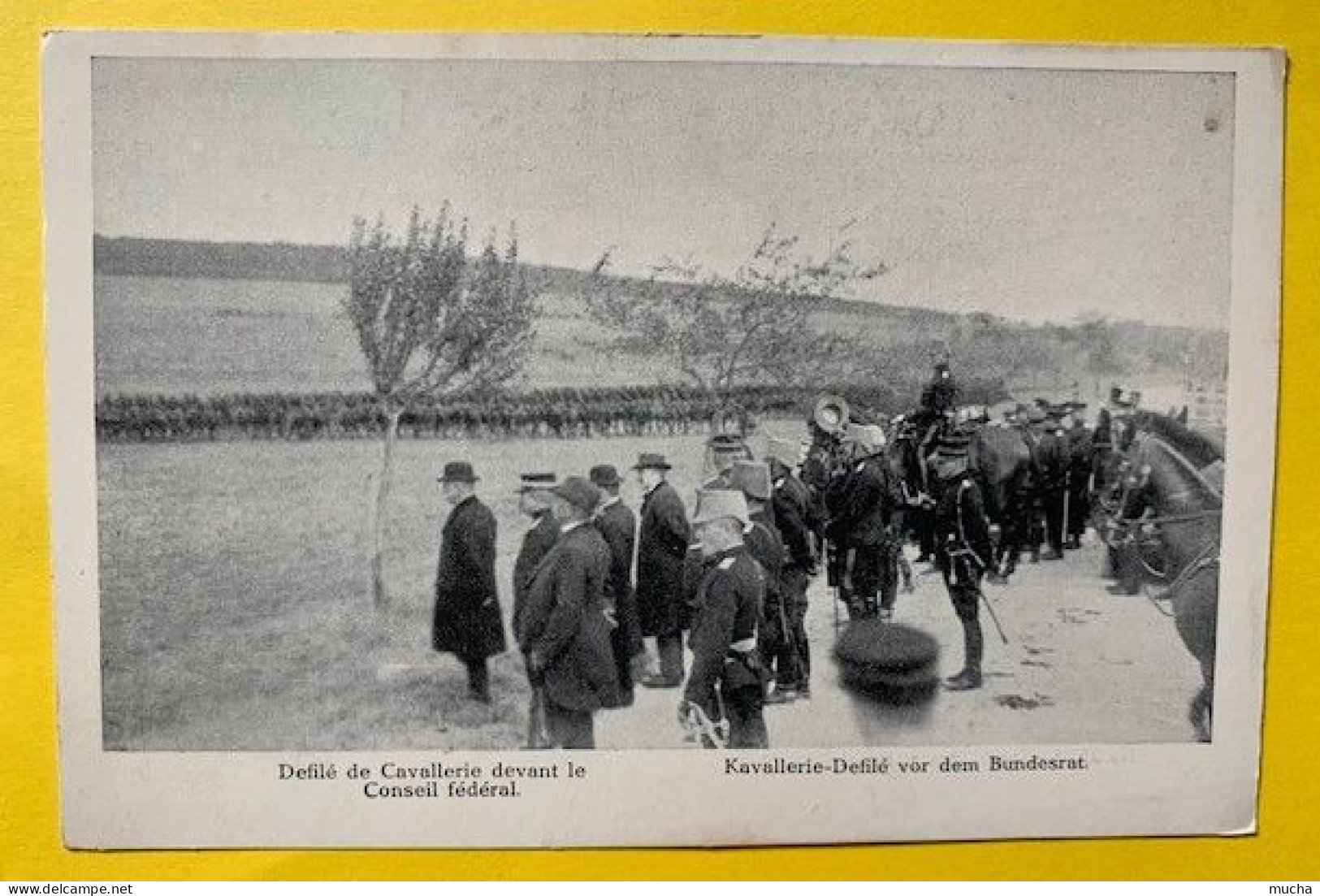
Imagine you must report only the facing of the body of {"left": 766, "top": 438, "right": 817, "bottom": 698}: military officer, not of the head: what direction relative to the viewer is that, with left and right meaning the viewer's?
facing to the left of the viewer

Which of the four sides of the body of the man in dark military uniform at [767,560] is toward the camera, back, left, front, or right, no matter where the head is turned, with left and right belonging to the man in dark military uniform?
left
